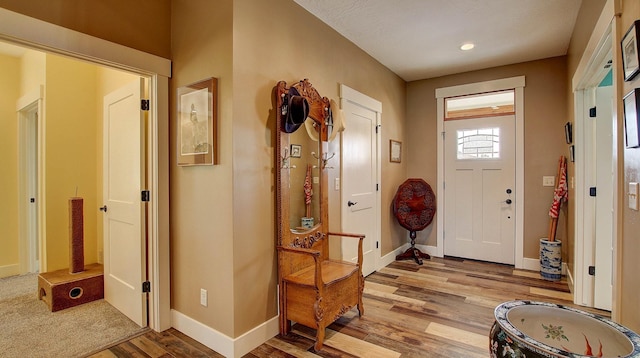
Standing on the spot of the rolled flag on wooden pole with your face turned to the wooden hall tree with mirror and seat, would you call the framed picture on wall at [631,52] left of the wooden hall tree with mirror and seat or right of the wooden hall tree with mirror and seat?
left

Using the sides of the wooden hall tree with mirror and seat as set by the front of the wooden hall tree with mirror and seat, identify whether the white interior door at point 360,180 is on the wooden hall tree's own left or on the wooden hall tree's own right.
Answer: on the wooden hall tree's own left

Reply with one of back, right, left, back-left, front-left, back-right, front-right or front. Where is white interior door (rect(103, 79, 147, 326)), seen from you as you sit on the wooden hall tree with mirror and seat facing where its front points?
back-right

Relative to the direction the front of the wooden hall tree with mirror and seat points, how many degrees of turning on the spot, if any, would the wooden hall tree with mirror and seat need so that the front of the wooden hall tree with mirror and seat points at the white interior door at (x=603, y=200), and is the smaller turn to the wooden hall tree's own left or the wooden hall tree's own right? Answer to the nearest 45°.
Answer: approximately 45° to the wooden hall tree's own left

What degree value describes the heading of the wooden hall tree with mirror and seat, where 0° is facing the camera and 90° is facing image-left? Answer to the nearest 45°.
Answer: approximately 315°

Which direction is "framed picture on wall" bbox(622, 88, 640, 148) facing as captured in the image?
to the viewer's left

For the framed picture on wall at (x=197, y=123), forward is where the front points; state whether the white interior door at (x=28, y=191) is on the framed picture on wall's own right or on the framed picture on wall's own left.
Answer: on the framed picture on wall's own right

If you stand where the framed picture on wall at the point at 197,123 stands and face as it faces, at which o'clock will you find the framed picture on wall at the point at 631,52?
the framed picture on wall at the point at 631,52 is roughly at 9 o'clock from the framed picture on wall at the point at 197,123.

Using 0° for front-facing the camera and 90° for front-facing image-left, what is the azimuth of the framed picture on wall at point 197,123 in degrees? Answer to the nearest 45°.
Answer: approximately 45°

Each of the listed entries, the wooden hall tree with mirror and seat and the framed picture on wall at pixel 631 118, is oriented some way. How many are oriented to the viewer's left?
1

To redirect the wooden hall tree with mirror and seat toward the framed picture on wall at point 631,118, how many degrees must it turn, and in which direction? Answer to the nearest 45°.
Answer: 0° — it already faces it

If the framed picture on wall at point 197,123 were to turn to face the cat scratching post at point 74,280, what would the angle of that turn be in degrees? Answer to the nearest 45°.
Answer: approximately 90° to its right

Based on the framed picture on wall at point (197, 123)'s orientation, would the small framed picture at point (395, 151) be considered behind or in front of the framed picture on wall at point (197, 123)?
behind

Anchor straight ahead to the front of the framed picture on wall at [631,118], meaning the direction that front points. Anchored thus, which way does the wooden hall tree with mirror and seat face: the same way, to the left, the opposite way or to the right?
the opposite way
